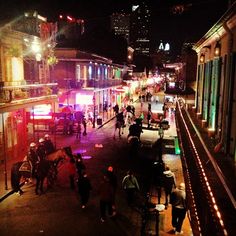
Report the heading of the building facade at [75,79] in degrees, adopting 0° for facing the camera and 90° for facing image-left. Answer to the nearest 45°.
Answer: approximately 315°

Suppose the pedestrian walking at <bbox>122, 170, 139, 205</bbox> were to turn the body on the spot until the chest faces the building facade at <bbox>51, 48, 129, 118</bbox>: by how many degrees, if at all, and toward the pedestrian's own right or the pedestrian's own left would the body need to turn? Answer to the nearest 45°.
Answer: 0° — they already face it

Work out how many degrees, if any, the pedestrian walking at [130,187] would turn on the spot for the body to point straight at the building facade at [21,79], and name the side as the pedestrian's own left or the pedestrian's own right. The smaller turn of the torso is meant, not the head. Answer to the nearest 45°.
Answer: approximately 45° to the pedestrian's own left

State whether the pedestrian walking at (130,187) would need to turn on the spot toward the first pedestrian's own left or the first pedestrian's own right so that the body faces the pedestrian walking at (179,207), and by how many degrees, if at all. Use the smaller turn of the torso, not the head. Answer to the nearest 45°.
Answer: approximately 135° to the first pedestrian's own right

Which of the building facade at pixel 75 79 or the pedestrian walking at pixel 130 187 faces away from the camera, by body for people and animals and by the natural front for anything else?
the pedestrian walking

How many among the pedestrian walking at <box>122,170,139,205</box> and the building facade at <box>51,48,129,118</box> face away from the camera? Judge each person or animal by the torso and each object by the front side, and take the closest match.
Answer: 1

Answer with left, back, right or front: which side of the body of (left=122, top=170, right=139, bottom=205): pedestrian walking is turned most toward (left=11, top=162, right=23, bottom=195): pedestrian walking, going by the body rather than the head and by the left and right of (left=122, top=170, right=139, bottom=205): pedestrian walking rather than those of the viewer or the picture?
left

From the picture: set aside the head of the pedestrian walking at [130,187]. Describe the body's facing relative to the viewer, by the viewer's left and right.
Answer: facing away from the viewer
